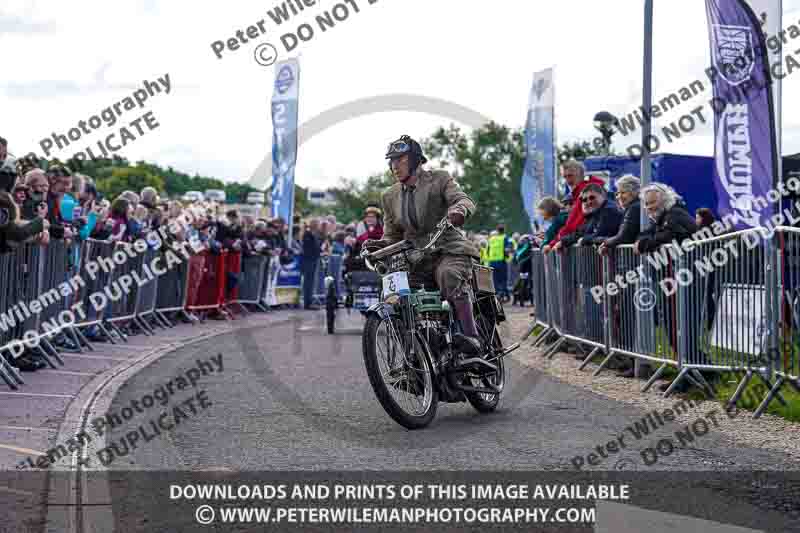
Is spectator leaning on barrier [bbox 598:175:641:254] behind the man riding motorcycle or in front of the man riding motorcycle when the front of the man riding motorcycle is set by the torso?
behind

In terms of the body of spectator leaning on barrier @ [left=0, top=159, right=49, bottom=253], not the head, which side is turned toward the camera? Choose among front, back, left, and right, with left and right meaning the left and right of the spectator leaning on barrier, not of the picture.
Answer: right

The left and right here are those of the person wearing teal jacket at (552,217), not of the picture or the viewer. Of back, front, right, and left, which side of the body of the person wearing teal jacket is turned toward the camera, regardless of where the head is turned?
left

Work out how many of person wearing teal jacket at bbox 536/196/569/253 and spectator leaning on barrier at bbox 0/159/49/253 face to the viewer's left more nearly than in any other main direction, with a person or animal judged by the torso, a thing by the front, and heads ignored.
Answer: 1

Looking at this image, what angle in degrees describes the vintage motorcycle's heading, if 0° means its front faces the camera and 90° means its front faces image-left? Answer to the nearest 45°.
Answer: approximately 45°

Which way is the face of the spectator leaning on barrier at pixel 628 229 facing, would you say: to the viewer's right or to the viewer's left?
to the viewer's left

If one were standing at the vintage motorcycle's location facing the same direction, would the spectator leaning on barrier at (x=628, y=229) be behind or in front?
behind

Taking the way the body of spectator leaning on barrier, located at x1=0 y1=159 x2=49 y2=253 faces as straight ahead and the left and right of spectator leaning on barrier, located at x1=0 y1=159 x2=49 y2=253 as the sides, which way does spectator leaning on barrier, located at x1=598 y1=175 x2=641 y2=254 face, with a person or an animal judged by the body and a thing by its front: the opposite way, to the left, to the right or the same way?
the opposite way
